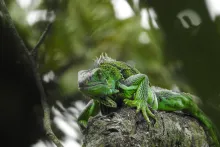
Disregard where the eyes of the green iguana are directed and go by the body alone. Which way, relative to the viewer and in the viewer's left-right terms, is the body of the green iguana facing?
facing the viewer and to the left of the viewer
